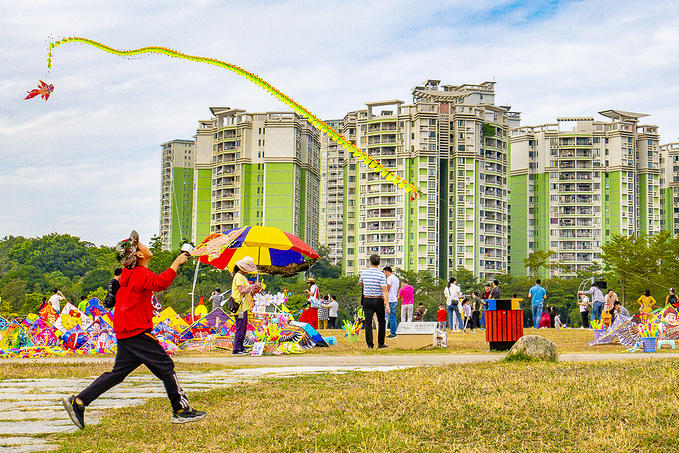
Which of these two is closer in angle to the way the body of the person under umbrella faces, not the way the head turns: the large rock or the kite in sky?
the large rock

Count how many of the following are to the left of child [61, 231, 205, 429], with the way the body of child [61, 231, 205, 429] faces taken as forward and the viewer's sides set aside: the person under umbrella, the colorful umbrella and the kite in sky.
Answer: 3

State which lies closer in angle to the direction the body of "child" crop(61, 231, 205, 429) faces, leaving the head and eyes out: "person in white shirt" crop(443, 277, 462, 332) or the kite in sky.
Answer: the person in white shirt

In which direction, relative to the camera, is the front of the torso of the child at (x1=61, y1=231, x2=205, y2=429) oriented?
to the viewer's right
